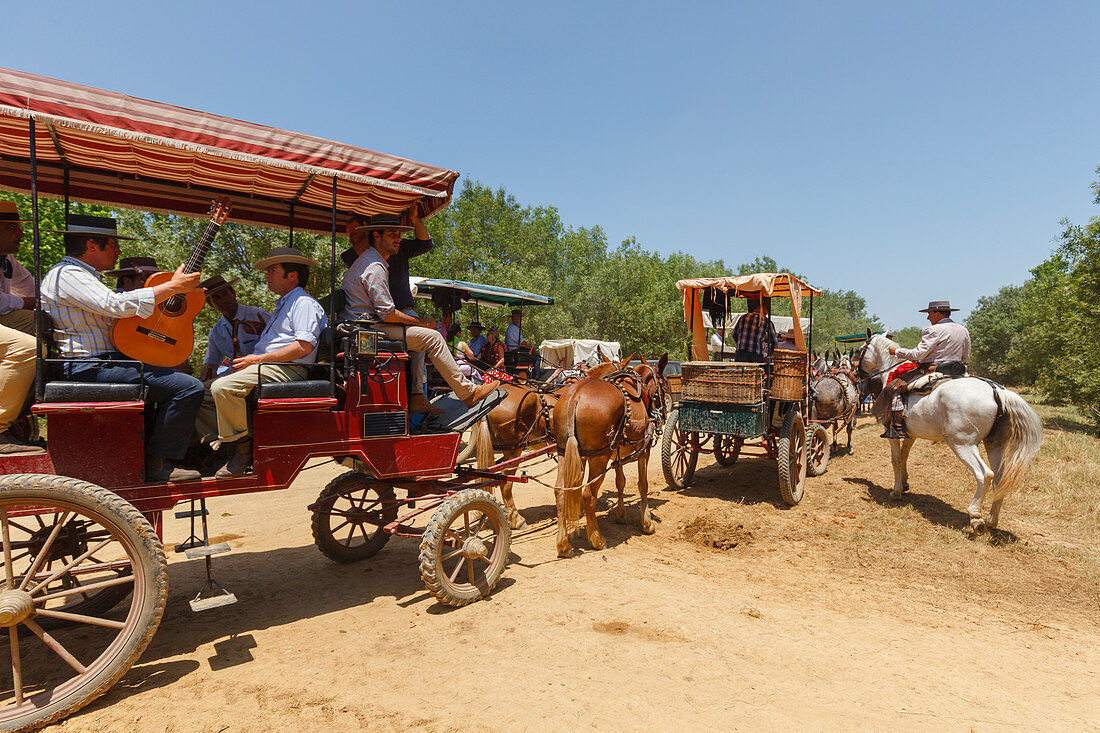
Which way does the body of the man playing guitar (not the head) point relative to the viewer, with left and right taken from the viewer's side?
facing to the right of the viewer

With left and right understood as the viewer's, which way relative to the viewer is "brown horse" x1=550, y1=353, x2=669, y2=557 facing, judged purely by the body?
facing away from the viewer and to the right of the viewer

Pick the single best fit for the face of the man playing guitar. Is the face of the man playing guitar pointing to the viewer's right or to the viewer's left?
to the viewer's right

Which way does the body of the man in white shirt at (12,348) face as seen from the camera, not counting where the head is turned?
to the viewer's right

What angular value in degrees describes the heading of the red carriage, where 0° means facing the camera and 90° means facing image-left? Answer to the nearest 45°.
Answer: approximately 225°

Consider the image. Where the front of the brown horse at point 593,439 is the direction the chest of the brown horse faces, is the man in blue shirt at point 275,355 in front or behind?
behind
